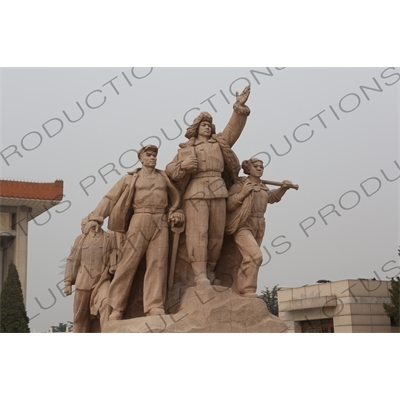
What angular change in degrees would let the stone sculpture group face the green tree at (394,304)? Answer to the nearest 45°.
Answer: approximately 135° to its left

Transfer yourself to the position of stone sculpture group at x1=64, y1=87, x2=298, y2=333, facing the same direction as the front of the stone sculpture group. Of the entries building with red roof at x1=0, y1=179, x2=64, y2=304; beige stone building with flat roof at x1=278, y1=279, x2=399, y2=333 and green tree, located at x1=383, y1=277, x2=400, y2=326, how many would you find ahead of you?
0

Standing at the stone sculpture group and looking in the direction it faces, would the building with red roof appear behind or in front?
behind

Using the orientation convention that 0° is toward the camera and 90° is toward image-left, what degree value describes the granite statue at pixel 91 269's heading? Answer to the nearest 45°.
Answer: approximately 0°

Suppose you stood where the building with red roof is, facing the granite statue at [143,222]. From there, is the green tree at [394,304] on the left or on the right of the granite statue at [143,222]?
left

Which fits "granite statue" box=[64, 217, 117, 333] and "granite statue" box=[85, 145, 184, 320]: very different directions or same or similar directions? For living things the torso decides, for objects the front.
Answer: same or similar directions

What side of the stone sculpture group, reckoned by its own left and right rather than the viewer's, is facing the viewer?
front

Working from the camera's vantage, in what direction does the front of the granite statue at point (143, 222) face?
facing the viewer

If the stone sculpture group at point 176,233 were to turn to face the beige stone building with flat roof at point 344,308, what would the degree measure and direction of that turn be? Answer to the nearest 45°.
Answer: approximately 135° to its left

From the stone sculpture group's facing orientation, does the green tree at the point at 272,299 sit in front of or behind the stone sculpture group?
behind

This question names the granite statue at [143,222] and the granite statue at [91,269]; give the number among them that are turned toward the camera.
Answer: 2
